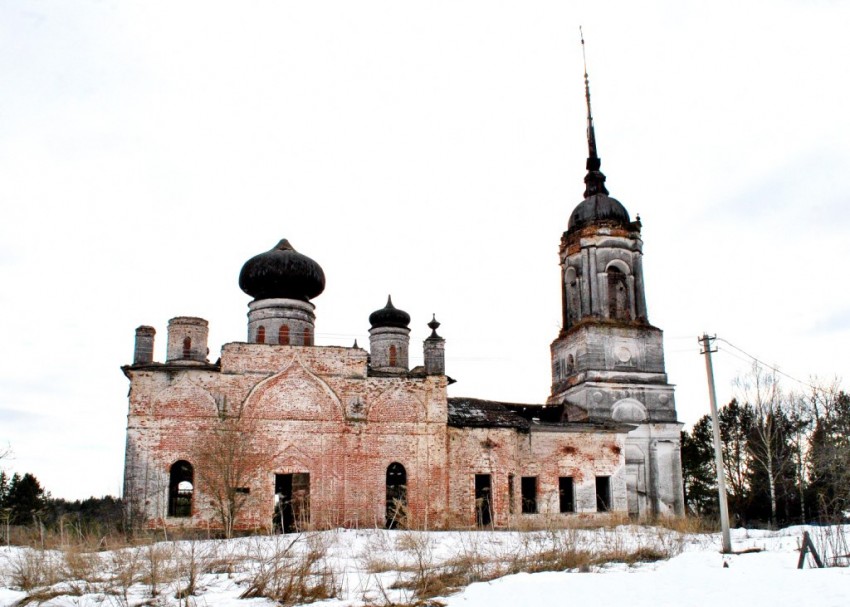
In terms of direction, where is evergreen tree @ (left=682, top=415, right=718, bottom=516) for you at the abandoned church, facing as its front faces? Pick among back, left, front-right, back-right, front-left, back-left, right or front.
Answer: front-left

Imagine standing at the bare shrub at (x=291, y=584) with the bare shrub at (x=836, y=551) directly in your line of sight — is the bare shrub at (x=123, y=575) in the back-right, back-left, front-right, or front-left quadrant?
back-left

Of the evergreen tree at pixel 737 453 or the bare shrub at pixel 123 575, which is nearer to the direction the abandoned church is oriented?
the evergreen tree

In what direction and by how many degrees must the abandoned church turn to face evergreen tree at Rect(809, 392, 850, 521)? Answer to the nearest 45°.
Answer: approximately 45° to its left

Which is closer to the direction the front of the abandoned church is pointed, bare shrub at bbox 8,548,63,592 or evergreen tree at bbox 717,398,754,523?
the evergreen tree

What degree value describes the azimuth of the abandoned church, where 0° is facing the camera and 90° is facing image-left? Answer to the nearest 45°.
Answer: approximately 270°

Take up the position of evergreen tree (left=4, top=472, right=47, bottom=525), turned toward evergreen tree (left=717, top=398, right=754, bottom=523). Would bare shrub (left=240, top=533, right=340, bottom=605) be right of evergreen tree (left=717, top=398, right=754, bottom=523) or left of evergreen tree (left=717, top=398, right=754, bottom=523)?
right

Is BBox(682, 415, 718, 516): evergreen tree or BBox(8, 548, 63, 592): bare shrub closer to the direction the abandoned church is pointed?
the evergreen tree

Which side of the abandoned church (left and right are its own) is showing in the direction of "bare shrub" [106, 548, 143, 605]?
right

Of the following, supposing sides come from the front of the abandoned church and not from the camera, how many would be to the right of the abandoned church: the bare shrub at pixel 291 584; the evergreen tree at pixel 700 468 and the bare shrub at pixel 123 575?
2

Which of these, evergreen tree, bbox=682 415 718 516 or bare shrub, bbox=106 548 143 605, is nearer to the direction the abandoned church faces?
the evergreen tree

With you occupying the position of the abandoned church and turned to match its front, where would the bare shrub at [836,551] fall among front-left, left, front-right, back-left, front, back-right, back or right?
front-right
